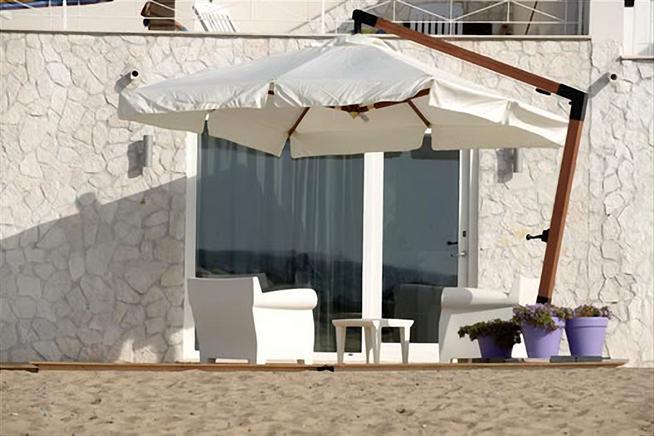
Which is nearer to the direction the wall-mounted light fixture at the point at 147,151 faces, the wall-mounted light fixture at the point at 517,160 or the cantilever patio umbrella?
the cantilever patio umbrella

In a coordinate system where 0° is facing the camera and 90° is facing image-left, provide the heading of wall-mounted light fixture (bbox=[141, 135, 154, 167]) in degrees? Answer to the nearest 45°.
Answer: approximately 0°
